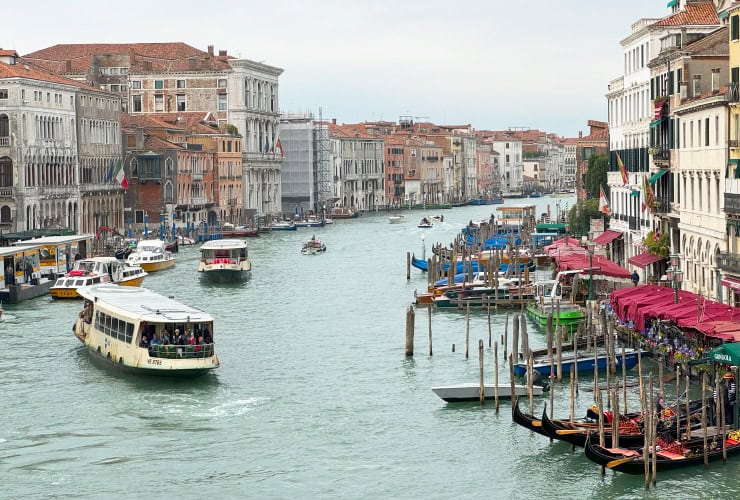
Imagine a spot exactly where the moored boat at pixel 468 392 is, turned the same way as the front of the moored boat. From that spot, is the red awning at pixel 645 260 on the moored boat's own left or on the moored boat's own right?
on the moored boat's own right

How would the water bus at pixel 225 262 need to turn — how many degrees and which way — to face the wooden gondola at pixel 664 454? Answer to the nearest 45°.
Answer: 0° — it already faces it

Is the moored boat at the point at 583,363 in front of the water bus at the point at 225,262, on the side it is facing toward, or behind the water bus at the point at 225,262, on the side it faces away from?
in front

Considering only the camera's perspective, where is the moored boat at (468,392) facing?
facing to the left of the viewer

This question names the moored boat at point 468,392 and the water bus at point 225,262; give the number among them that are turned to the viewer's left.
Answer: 1

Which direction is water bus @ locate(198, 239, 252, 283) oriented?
toward the camera

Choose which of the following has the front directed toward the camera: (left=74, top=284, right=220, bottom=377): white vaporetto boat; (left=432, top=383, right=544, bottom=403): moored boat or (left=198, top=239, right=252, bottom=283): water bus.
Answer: the water bus

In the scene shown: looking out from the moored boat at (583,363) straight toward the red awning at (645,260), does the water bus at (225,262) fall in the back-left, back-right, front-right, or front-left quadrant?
front-left

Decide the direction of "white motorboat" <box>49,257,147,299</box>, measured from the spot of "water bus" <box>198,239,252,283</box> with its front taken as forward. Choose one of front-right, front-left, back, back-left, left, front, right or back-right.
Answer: front-right

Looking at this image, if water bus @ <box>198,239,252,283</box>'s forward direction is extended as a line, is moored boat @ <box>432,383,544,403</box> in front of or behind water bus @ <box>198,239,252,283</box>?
in front
